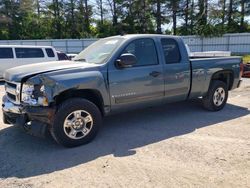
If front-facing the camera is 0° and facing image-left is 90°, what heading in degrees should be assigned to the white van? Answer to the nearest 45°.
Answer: approximately 90°

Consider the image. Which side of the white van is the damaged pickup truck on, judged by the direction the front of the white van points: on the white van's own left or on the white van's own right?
on the white van's own left

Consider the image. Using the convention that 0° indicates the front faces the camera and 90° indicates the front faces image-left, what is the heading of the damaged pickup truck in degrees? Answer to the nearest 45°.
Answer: approximately 45°

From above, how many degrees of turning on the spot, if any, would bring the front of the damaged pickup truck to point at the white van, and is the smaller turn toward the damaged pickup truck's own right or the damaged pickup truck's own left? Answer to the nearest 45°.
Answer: approximately 90° to the damaged pickup truck's own right
